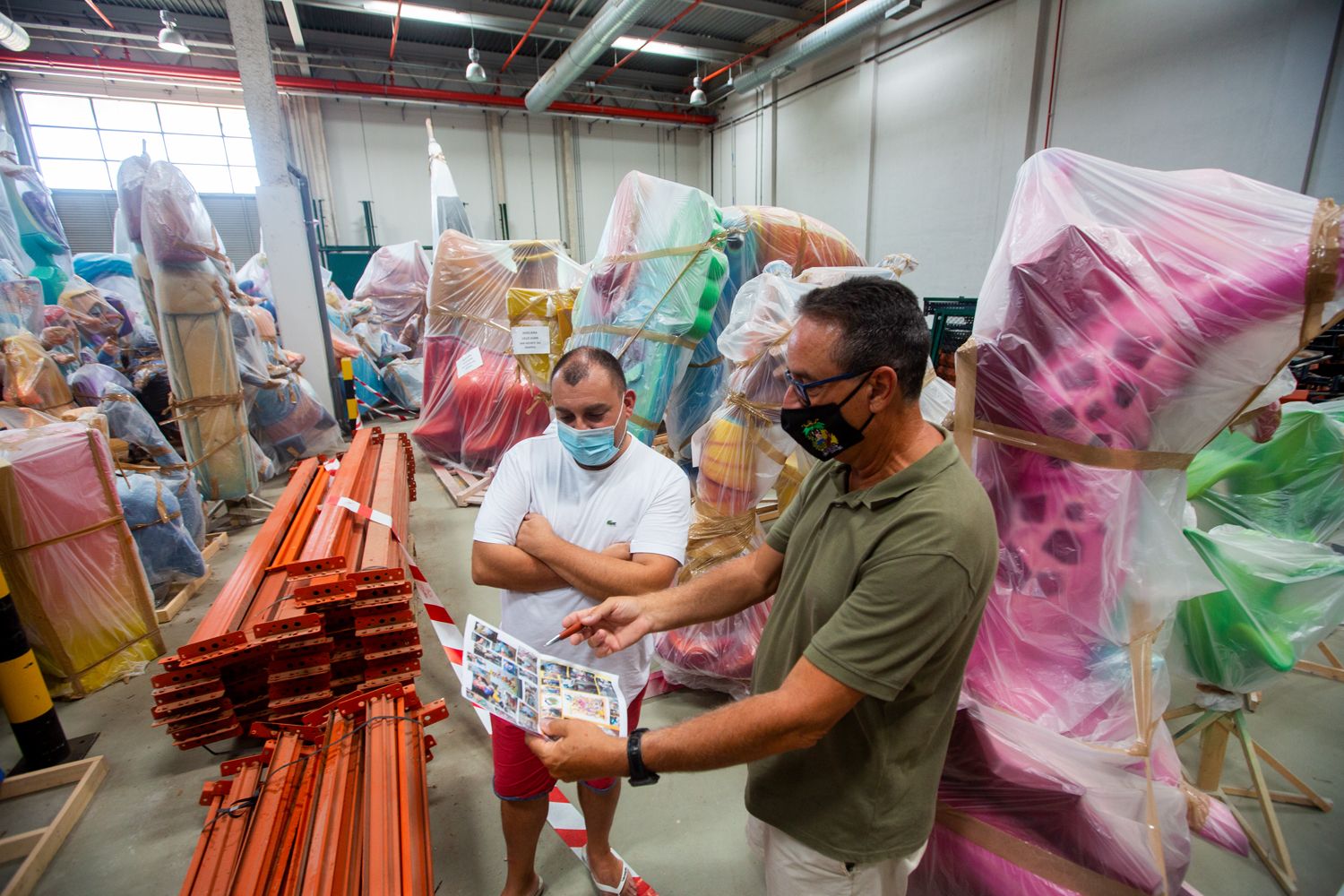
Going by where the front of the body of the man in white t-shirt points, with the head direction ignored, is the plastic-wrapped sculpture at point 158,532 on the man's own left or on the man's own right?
on the man's own right

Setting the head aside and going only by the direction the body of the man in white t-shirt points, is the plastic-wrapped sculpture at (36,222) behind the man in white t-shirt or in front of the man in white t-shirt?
behind

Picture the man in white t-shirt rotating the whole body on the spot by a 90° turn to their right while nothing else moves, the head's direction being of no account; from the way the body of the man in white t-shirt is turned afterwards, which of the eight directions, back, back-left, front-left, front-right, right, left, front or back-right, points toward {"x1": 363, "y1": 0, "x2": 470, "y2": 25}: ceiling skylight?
right

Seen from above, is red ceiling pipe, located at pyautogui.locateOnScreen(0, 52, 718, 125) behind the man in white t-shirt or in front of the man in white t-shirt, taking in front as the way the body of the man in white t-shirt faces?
behind

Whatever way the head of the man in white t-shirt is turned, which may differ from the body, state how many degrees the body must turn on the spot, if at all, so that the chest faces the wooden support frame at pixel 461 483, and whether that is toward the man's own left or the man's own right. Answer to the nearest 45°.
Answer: approximately 180°

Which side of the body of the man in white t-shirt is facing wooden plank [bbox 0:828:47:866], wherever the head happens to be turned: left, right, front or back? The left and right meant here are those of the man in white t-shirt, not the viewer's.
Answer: right

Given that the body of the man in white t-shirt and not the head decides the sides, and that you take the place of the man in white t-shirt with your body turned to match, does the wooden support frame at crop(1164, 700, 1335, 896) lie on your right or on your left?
on your left

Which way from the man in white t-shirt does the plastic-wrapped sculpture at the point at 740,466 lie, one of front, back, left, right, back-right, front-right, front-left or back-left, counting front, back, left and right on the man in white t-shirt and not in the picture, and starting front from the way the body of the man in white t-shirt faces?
back-left

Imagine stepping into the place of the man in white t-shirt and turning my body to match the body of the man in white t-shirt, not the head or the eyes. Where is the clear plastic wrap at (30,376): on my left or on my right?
on my right

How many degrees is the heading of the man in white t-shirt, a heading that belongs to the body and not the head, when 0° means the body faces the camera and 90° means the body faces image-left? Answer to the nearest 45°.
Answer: approximately 0°

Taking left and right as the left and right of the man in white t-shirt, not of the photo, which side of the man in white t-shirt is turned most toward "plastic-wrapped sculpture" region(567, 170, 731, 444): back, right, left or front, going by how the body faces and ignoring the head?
back

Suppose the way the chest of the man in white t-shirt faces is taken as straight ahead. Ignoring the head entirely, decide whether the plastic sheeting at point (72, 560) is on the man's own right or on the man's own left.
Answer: on the man's own right
